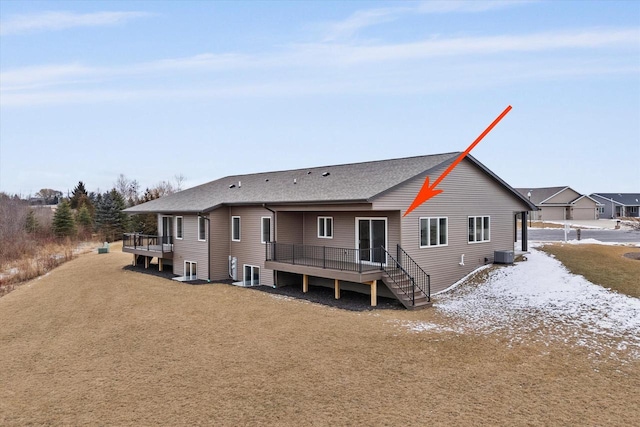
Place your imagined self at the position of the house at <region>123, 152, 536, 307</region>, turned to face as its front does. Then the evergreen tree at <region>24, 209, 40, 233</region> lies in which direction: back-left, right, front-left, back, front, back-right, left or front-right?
left

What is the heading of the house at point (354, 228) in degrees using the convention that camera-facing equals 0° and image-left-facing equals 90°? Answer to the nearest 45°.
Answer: approximately 225°

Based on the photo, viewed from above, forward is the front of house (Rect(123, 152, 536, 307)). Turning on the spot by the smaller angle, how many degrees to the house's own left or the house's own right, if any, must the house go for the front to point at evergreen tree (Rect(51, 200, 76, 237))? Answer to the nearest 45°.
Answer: approximately 90° to the house's own left

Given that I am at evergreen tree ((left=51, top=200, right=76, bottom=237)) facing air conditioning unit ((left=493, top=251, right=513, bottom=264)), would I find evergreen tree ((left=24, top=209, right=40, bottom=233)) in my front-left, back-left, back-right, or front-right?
back-right

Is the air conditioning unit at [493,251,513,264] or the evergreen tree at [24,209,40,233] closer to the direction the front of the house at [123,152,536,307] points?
the air conditioning unit

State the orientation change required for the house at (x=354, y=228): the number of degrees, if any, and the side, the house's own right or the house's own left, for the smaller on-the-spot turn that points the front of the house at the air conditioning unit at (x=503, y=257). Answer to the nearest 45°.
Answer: approximately 45° to the house's own right
